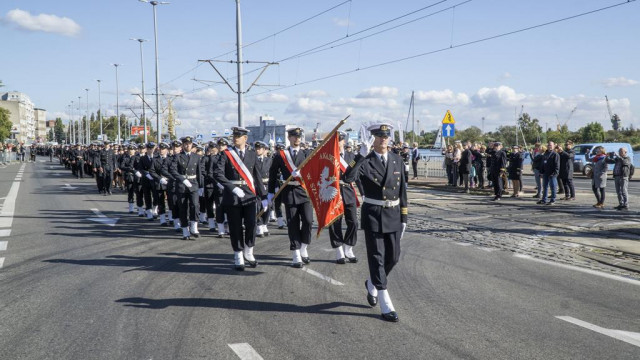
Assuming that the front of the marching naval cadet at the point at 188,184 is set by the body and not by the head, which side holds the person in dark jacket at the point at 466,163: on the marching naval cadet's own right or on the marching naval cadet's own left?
on the marching naval cadet's own left

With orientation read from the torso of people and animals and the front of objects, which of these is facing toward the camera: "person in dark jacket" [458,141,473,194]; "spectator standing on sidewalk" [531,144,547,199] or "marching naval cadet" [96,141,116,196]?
the marching naval cadet

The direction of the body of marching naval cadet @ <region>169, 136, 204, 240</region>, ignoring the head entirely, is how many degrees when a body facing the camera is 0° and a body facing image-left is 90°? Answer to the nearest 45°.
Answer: approximately 0°

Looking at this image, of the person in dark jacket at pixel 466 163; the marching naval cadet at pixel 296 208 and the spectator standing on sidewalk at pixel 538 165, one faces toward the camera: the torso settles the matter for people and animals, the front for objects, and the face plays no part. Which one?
the marching naval cadet

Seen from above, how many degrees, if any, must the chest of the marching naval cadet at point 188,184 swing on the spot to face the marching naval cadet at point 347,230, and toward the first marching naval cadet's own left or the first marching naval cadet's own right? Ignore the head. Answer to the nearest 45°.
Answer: approximately 45° to the first marching naval cadet's own left

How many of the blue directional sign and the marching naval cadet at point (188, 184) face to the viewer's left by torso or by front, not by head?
0
